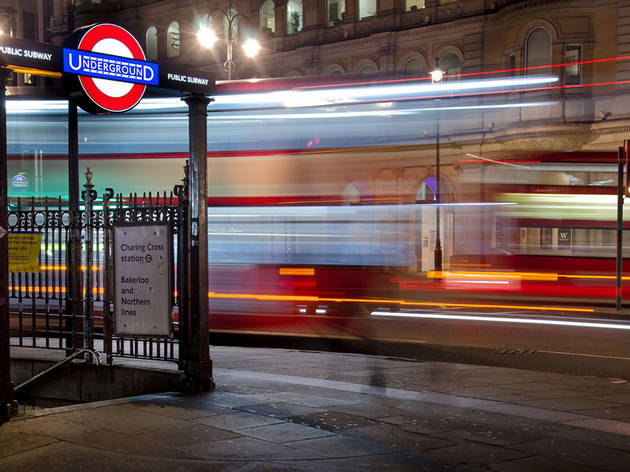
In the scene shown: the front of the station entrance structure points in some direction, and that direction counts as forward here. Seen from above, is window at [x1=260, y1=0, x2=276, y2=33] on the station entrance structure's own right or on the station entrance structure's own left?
on the station entrance structure's own left

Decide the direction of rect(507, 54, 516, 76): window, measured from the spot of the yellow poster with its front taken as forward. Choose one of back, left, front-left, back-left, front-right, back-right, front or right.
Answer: back-left

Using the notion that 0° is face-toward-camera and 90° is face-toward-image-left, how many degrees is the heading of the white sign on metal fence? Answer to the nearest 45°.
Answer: approximately 0°

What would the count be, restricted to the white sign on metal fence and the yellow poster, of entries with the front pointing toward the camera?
2

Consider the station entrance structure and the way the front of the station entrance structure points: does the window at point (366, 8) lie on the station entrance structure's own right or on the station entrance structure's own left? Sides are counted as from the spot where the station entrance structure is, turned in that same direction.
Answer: on the station entrance structure's own left

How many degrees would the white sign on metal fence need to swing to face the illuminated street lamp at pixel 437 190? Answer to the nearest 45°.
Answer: approximately 135° to its left

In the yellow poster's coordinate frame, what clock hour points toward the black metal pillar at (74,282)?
The black metal pillar is roughly at 9 o'clock from the yellow poster.

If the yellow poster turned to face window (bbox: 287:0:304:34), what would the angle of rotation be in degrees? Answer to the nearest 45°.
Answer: approximately 135° to its left

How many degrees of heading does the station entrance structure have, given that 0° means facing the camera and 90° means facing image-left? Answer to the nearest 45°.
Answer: approximately 315°

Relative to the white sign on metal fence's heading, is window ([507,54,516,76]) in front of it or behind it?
behind

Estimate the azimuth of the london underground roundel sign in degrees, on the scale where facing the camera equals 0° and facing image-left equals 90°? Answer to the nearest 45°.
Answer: approximately 315°

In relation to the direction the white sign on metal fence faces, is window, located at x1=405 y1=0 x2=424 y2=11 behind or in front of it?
behind

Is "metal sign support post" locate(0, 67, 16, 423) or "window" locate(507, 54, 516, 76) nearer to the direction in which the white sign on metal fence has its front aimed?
the metal sign support post

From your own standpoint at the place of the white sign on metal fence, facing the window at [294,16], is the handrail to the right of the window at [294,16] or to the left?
left

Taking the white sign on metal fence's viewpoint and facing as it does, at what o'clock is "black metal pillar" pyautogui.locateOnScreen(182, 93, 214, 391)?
The black metal pillar is roughly at 10 o'clock from the white sign on metal fence.

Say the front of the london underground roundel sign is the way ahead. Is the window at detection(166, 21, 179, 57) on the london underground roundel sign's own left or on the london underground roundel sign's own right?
on the london underground roundel sign's own left
